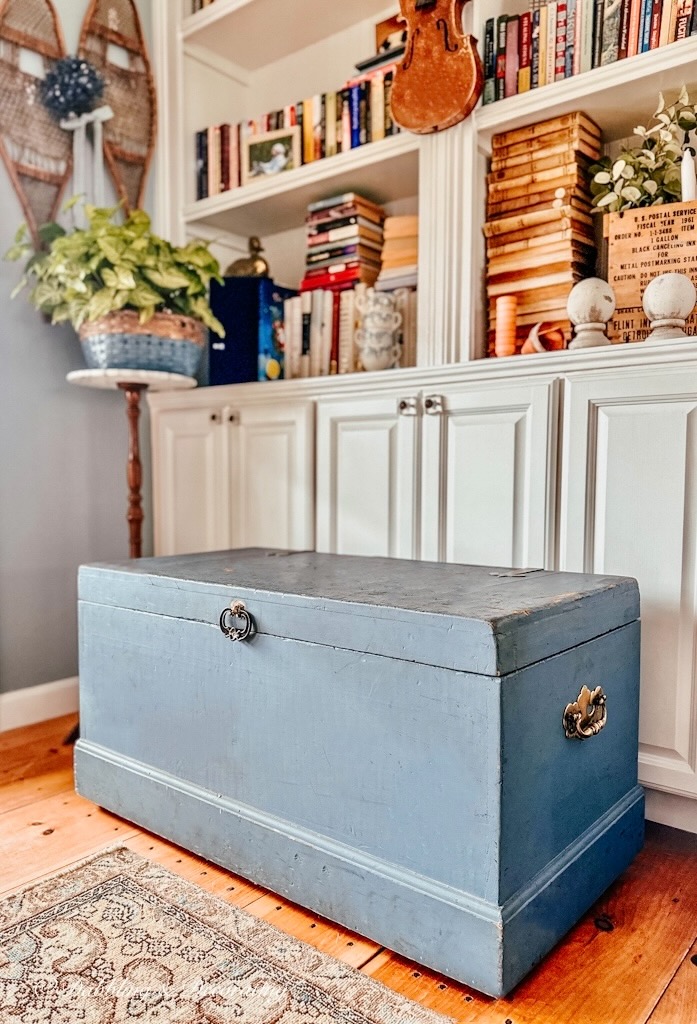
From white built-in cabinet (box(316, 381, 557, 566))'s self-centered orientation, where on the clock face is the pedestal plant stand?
The pedestal plant stand is roughly at 2 o'clock from the white built-in cabinet.

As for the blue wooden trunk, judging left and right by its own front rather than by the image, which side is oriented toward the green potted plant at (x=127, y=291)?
right

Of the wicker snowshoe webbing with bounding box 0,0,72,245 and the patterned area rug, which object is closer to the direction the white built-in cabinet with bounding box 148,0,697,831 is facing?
the patterned area rug

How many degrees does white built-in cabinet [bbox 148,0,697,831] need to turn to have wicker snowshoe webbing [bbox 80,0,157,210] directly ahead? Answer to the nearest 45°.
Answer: approximately 90° to its right

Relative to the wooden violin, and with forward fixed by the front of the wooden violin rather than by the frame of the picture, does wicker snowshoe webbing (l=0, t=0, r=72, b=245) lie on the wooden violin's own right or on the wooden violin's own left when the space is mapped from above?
on the wooden violin's own right

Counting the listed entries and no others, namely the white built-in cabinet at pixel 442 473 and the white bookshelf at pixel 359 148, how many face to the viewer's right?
0

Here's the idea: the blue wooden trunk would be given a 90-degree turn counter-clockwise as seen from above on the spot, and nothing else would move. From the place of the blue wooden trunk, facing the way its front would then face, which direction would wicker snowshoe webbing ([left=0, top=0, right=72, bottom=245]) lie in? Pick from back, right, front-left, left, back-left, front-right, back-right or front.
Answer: back

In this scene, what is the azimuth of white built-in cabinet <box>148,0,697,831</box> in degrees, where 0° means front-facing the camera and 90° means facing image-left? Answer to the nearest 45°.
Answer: approximately 45°

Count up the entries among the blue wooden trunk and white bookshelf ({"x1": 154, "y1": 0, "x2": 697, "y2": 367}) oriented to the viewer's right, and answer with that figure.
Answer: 0
